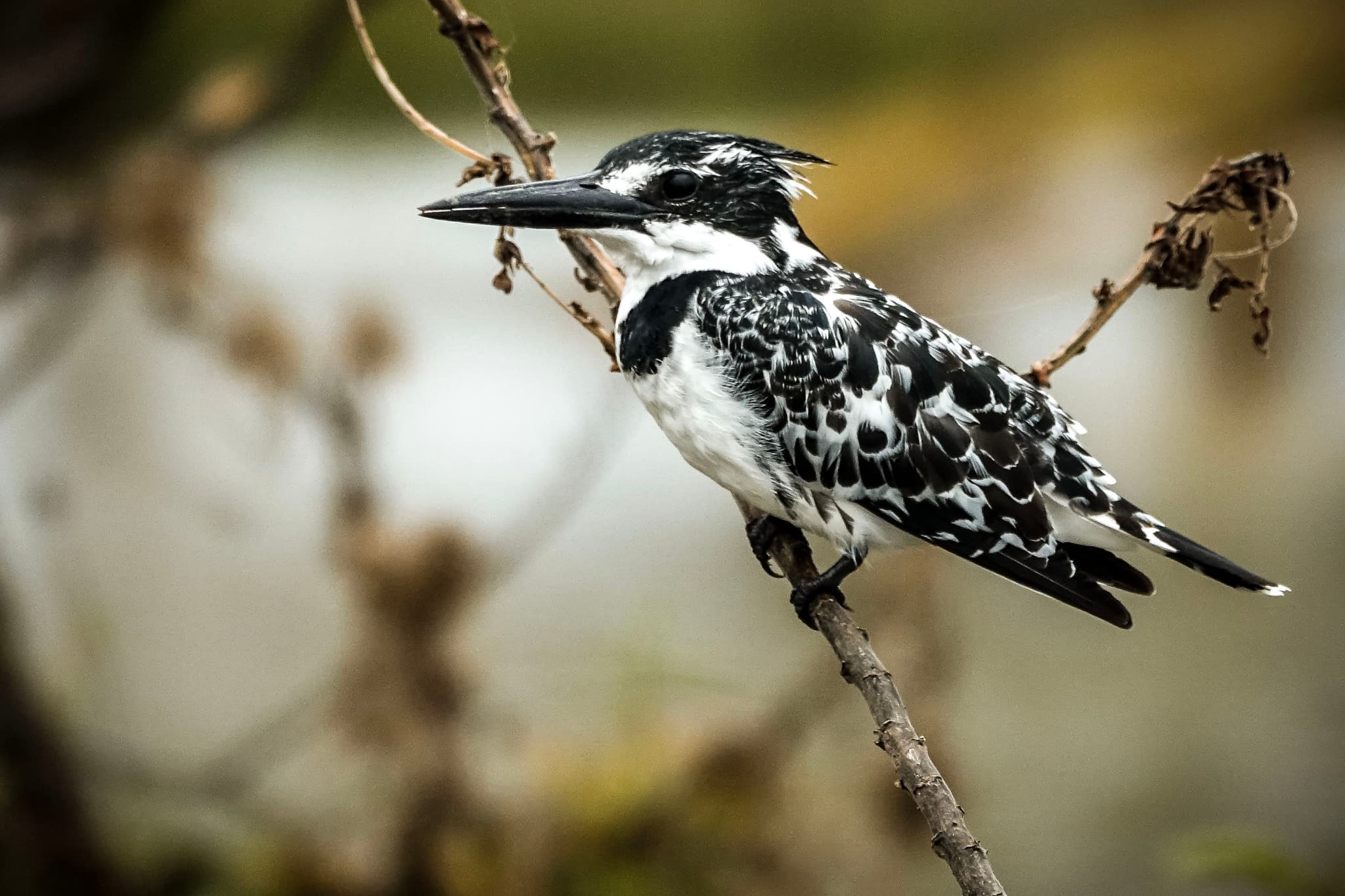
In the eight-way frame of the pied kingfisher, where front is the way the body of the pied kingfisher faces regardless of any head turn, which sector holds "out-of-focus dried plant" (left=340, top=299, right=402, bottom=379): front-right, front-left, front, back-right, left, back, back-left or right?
front-right

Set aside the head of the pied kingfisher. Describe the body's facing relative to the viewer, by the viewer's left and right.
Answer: facing to the left of the viewer
